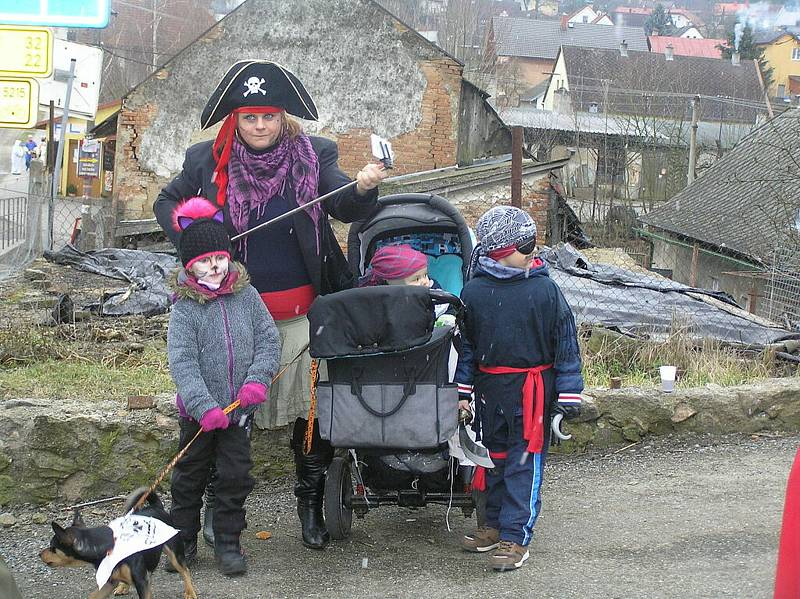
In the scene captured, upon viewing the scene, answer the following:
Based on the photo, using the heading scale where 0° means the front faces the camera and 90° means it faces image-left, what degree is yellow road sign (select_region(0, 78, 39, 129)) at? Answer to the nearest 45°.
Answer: approximately 0°

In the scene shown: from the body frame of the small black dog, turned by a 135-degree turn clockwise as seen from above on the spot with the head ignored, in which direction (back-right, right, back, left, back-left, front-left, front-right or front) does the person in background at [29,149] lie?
front-left

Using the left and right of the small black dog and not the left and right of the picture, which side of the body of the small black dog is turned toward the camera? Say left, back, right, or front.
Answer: left

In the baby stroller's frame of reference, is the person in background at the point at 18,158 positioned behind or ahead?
behind

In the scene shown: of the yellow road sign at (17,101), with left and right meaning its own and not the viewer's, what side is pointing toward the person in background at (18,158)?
back

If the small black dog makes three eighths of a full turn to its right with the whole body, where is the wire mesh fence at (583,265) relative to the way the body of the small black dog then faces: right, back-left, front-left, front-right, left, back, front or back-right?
front

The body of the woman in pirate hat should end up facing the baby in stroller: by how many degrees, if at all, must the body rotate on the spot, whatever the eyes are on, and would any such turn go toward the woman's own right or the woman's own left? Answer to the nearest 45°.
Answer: approximately 90° to the woman's own left

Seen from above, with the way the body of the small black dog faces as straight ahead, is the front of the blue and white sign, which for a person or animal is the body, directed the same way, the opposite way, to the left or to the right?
to the left
